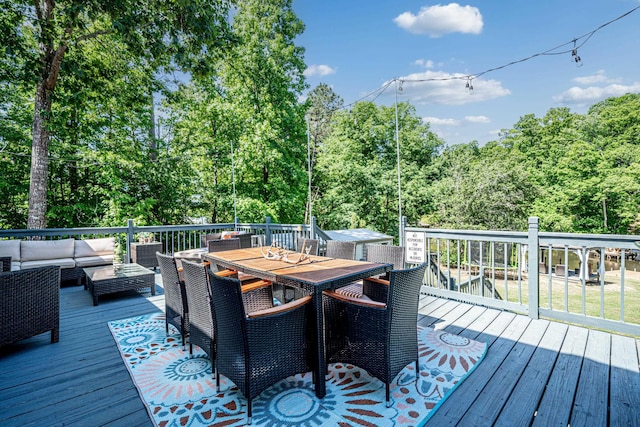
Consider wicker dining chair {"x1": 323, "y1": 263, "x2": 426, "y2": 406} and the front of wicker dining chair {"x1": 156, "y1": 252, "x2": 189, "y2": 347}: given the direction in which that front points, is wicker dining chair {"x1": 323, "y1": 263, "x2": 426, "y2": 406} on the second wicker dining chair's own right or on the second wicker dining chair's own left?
on the second wicker dining chair's own right

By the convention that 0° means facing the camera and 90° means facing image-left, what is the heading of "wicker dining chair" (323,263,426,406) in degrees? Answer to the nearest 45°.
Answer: approximately 135°

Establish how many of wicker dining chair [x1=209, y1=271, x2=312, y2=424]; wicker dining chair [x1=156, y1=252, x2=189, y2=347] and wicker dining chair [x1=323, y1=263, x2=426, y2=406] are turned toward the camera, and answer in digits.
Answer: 0

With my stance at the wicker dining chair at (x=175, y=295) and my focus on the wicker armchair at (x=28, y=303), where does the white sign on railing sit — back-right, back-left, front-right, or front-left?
back-right

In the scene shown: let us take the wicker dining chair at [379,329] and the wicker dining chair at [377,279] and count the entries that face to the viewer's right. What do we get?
0

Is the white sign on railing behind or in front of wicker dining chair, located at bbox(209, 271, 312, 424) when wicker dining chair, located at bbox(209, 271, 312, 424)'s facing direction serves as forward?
in front

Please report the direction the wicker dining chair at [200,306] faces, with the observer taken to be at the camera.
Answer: facing away from the viewer and to the right of the viewer

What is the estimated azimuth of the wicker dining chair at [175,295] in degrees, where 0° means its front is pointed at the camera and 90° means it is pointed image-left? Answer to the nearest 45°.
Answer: approximately 225°

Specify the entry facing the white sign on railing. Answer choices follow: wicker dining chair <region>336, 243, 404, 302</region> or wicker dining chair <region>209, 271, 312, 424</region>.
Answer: wicker dining chair <region>209, 271, 312, 424</region>

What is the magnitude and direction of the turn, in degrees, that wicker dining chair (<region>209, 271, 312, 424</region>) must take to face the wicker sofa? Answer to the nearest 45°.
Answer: approximately 90° to its left

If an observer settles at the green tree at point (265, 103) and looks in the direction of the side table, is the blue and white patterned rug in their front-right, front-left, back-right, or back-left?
front-left

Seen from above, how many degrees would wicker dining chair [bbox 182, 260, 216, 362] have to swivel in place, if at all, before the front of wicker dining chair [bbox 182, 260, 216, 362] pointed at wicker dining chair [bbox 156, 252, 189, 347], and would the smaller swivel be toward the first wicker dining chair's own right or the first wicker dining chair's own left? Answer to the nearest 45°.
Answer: approximately 45° to the first wicker dining chair's own left

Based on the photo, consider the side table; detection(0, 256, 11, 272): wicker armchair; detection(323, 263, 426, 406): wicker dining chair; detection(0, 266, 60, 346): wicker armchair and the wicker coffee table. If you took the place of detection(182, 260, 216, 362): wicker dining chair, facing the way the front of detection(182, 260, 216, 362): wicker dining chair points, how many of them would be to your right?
1

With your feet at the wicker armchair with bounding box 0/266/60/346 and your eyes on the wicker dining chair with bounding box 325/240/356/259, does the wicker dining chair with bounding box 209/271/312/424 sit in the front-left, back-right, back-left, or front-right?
front-right

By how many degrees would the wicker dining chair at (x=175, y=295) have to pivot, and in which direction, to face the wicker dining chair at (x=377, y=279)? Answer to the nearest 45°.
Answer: approximately 45° to its right
